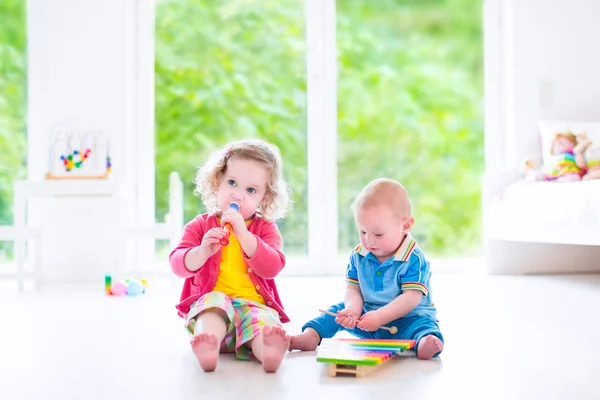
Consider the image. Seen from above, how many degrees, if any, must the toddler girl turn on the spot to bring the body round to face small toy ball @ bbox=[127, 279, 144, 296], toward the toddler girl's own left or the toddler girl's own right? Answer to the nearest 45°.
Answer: approximately 180°

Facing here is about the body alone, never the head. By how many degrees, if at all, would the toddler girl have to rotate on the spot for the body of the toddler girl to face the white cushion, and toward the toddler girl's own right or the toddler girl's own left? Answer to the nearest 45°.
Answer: approximately 135° to the toddler girl's own left

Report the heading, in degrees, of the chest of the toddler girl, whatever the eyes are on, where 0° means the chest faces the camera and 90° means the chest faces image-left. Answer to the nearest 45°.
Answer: approximately 0°

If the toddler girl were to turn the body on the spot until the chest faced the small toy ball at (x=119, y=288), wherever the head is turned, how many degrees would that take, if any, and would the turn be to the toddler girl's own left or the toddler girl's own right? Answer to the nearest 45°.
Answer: approximately 180°

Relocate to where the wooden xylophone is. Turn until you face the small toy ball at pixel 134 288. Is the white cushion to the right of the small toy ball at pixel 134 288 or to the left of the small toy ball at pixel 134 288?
right
